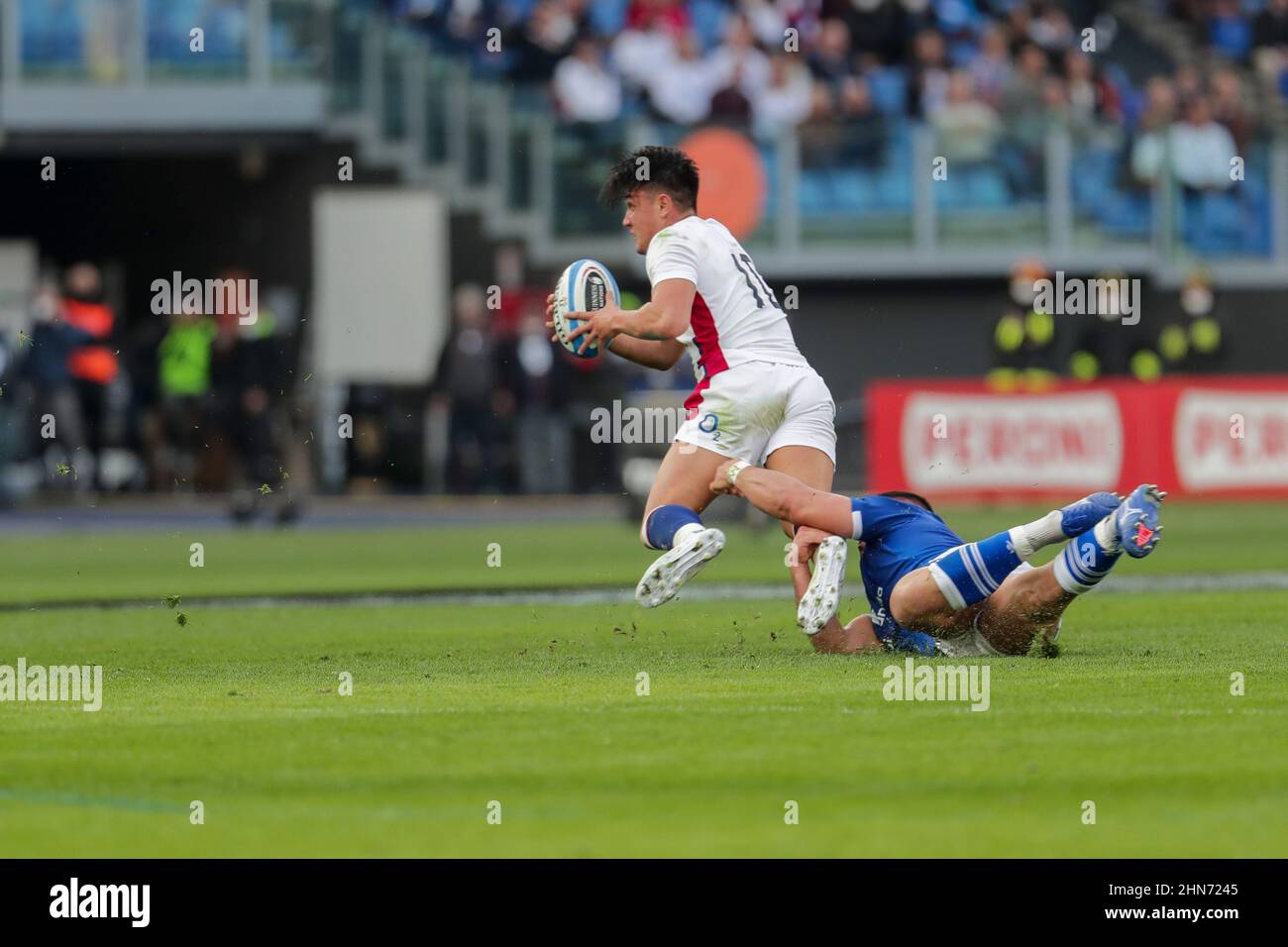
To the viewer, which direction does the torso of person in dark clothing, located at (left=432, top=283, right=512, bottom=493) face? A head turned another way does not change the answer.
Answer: toward the camera

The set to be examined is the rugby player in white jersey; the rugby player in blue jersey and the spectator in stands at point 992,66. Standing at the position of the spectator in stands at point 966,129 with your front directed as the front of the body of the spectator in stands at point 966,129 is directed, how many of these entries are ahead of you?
2

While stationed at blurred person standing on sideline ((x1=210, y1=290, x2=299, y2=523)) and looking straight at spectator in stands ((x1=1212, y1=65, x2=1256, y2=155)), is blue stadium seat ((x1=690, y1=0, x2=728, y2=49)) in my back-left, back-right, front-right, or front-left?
front-left

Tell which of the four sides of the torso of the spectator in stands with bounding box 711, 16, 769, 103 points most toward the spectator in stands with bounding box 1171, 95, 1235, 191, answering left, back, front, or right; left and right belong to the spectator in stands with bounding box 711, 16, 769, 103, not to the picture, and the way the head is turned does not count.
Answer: left

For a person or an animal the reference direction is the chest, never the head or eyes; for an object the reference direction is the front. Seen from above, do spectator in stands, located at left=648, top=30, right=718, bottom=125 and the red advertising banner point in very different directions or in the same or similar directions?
same or similar directions

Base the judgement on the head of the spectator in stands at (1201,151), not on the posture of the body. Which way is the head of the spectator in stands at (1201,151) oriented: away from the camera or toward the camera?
toward the camera

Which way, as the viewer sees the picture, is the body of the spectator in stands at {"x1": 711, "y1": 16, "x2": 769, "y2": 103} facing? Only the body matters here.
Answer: toward the camera

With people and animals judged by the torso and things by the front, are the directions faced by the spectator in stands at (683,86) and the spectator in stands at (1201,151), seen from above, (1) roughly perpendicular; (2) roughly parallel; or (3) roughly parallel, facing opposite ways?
roughly parallel

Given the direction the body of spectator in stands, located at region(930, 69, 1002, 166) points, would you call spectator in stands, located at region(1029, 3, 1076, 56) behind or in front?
behind

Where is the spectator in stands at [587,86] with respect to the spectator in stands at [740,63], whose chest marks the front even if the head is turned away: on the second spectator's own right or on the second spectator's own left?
on the second spectator's own right

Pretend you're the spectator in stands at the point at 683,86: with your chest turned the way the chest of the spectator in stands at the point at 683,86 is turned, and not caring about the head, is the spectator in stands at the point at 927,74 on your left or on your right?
on your left

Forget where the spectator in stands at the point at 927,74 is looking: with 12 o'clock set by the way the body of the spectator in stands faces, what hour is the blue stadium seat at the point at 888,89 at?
The blue stadium seat is roughly at 3 o'clock from the spectator in stands.
